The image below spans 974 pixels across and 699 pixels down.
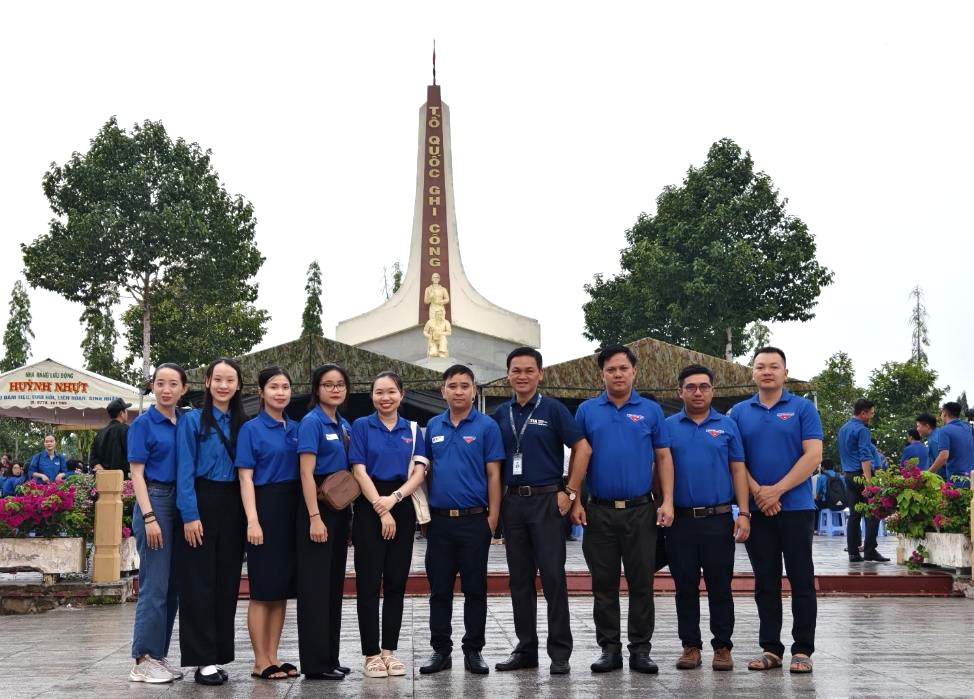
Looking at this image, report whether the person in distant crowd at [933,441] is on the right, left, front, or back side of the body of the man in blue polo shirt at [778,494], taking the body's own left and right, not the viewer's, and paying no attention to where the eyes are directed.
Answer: back

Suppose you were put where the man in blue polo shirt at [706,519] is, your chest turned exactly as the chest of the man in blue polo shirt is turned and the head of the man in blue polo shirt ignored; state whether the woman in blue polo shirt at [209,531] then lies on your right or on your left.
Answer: on your right

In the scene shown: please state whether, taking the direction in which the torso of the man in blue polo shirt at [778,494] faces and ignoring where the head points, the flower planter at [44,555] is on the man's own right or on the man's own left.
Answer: on the man's own right

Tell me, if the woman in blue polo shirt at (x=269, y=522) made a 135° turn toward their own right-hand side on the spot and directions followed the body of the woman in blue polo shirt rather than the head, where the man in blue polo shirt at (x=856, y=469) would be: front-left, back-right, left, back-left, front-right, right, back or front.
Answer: back-right
